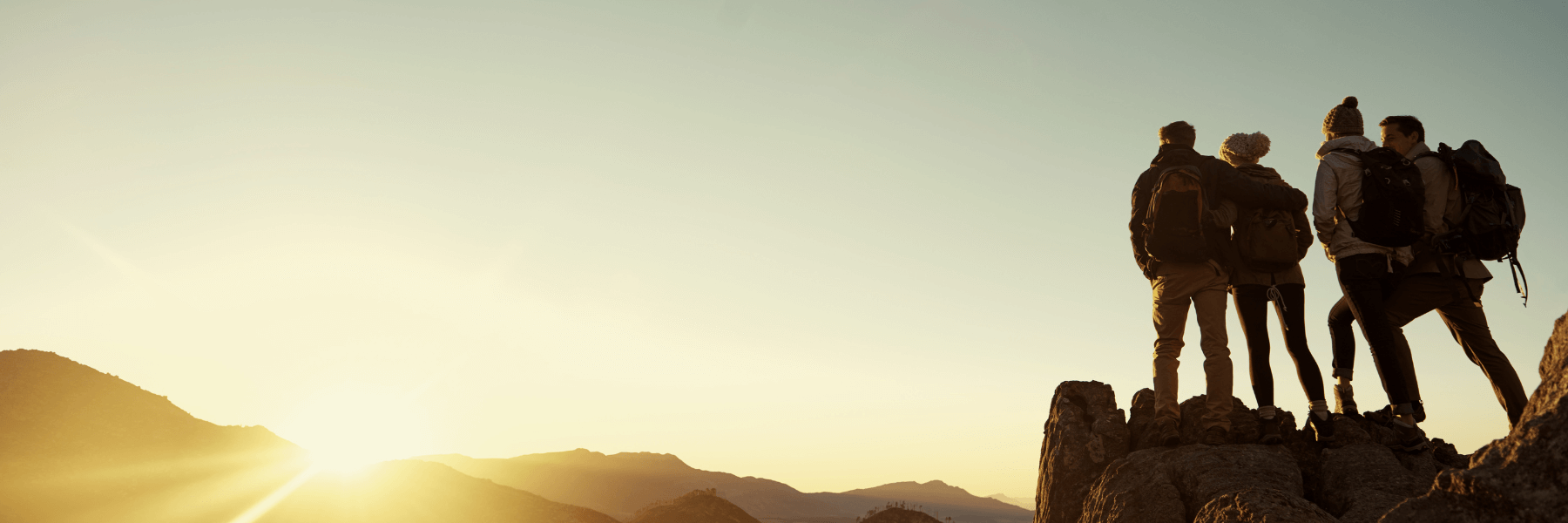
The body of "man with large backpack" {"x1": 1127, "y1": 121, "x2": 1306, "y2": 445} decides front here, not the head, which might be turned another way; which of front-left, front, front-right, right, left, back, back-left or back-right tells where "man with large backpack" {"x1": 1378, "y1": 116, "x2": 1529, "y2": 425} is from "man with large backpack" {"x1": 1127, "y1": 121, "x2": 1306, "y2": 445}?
right

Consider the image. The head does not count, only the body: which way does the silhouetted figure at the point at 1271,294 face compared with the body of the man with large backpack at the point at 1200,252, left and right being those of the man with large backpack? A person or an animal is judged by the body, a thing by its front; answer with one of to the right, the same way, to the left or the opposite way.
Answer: the same way

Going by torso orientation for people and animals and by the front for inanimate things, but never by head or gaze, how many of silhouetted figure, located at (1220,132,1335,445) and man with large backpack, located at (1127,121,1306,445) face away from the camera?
2

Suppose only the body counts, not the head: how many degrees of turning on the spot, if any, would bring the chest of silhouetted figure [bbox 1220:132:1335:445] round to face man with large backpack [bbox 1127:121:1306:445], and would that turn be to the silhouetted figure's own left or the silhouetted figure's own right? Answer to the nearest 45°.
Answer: approximately 135° to the silhouetted figure's own left

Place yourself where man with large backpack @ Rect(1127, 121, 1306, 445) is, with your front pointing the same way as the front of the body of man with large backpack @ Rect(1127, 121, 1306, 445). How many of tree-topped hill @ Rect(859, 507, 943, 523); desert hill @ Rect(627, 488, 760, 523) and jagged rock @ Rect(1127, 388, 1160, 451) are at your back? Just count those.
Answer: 0

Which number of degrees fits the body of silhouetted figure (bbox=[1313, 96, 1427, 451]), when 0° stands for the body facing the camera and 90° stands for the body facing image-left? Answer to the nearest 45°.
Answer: approximately 135°

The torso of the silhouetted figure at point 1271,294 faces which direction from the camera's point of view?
away from the camera

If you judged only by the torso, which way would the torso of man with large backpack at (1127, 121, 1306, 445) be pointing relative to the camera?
away from the camera

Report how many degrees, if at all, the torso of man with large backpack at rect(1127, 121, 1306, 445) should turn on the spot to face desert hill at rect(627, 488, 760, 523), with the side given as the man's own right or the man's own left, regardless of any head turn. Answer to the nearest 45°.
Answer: approximately 45° to the man's own left
